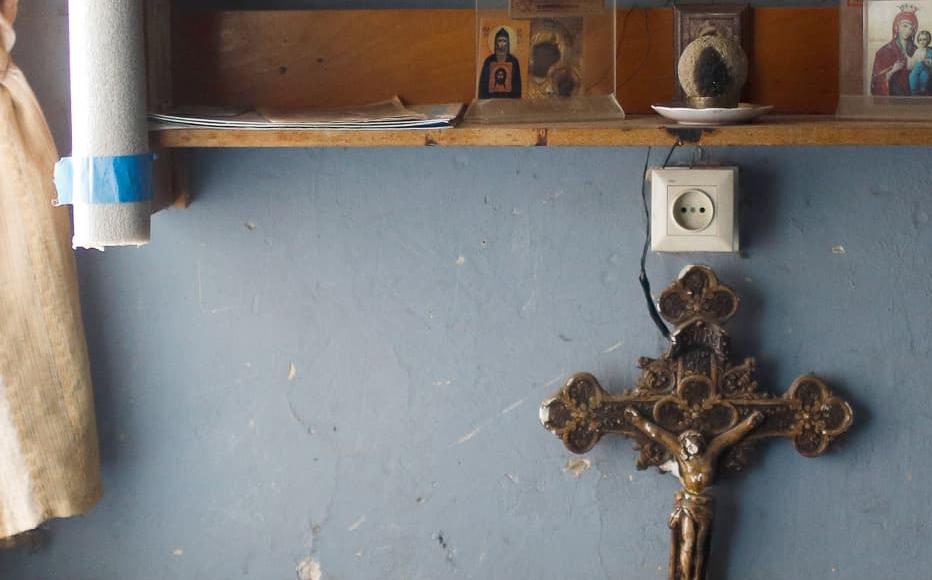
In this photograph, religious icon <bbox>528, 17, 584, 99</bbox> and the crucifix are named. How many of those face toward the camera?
2

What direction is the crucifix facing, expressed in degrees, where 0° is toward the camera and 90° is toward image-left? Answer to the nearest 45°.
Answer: approximately 0°

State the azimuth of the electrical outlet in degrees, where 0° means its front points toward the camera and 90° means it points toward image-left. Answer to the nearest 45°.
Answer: approximately 0°
